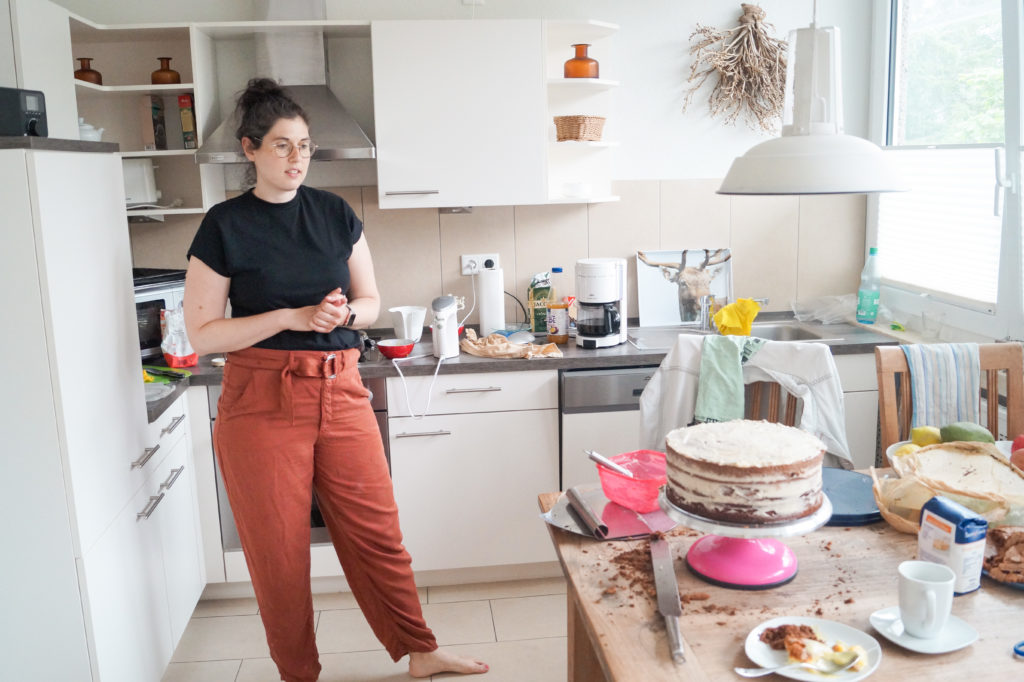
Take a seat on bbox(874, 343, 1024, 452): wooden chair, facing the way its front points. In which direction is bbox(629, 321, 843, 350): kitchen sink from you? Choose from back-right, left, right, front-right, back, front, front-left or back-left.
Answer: back-right

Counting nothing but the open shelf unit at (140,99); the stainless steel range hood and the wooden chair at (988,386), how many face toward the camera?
3

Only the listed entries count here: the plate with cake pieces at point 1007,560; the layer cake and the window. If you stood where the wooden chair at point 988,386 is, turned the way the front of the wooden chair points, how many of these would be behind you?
1

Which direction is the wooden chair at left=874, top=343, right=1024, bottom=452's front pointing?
toward the camera

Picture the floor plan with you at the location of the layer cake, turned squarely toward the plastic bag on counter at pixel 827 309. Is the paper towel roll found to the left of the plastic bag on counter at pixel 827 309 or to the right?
left

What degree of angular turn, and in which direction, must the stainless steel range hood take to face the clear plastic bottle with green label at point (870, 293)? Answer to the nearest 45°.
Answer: approximately 90° to its left

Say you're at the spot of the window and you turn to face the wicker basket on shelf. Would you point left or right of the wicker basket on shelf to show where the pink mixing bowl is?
left

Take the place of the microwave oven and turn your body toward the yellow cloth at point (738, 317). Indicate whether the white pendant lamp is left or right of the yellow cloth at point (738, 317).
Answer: right

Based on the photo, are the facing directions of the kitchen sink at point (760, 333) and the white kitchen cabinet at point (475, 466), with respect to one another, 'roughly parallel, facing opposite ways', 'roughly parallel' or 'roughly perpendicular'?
roughly parallel

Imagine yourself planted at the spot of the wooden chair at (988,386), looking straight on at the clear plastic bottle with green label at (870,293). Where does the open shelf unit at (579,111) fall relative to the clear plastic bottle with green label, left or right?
left

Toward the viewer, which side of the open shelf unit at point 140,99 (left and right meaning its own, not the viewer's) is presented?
front

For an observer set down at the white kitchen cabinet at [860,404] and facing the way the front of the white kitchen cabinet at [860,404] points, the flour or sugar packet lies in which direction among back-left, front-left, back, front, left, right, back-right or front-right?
front

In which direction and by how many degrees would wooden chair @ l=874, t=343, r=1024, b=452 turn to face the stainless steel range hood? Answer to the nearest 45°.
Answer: approximately 90° to its right

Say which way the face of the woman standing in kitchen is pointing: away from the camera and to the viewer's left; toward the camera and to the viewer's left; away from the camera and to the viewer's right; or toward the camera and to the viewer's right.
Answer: toward the camera and to the viewer's right

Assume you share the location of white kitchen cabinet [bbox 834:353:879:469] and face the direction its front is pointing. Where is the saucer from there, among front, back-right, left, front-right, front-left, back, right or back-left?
front

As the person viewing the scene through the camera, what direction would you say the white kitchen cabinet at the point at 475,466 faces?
facing the viewer

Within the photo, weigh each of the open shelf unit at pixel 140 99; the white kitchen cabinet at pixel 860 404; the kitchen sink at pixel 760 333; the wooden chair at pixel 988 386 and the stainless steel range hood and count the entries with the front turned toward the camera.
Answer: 5
